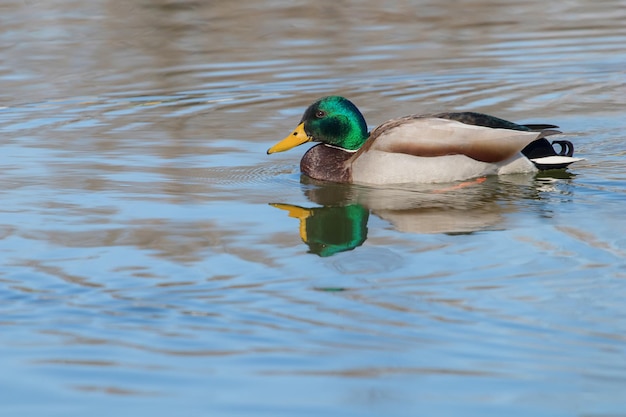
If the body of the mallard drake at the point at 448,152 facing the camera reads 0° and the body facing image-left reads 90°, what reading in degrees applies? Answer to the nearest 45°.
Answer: approximately 90°
